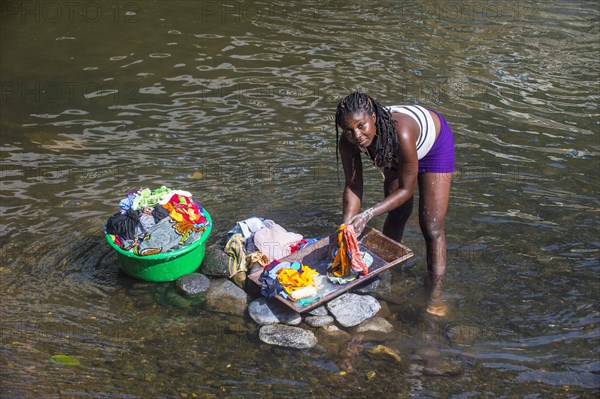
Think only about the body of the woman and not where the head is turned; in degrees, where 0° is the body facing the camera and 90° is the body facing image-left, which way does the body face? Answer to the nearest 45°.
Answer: approximately 45°

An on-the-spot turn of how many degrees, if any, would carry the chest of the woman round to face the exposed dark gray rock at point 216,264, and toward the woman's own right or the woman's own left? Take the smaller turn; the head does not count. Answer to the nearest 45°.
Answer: approximately 45° to the woman's own right

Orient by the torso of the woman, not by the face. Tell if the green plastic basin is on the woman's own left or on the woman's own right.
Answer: on the woman's own right
